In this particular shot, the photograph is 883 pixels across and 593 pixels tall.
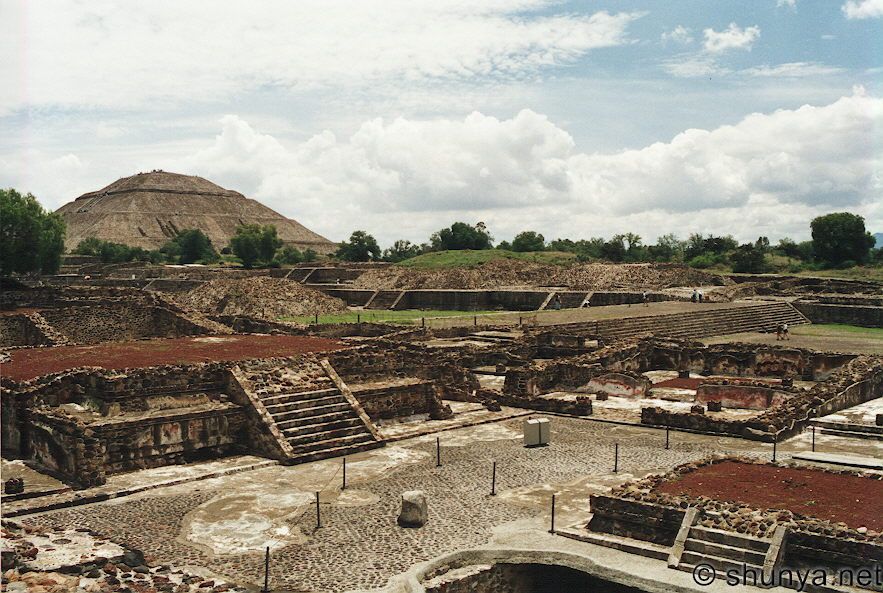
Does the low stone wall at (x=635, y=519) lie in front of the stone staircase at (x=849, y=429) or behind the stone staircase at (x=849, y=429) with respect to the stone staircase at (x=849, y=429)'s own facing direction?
in front

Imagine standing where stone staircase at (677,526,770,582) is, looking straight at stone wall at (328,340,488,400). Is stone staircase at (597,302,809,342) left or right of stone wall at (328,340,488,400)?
right

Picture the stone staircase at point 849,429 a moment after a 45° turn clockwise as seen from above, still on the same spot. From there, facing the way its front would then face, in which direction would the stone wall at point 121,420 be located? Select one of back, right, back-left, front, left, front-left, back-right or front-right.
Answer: front

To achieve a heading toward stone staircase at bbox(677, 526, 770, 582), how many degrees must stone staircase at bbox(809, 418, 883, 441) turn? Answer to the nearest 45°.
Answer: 0° — it already faces it

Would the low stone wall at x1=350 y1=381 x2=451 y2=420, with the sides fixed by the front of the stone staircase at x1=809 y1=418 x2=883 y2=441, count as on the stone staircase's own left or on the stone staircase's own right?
on the stone staircase's own right

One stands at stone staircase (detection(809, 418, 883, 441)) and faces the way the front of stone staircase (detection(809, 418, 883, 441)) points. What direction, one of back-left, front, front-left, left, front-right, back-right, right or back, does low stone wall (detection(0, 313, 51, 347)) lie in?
right

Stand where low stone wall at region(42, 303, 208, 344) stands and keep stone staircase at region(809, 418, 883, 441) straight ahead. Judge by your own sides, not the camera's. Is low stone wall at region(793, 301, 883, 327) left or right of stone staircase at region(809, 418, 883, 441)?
left
